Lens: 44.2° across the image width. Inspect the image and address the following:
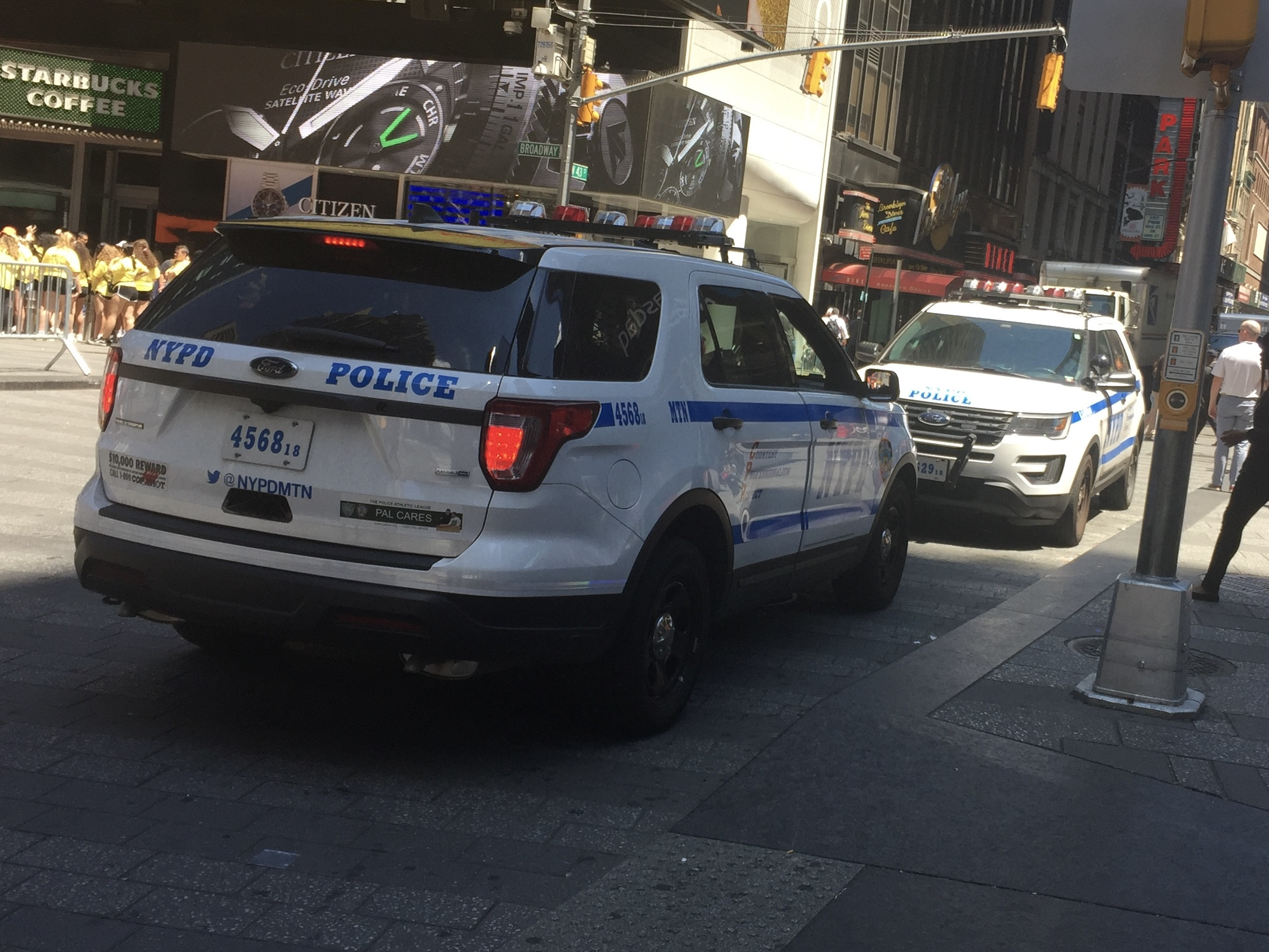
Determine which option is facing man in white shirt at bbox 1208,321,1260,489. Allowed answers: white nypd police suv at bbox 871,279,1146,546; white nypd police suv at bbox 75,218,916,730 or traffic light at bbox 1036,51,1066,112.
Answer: white nypd police suv at bbox 75,218,916,730

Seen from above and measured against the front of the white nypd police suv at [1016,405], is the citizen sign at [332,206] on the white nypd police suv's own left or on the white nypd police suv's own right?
on the white nypd police suv's own right

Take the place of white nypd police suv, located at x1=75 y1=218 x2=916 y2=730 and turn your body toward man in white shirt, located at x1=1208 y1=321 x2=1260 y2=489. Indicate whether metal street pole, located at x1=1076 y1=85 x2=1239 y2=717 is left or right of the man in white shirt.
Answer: right

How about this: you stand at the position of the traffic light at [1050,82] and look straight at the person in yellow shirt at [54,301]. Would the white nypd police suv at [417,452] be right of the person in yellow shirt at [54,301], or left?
left

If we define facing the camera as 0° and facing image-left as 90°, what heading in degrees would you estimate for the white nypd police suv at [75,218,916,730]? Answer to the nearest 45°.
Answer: approximately 225°
